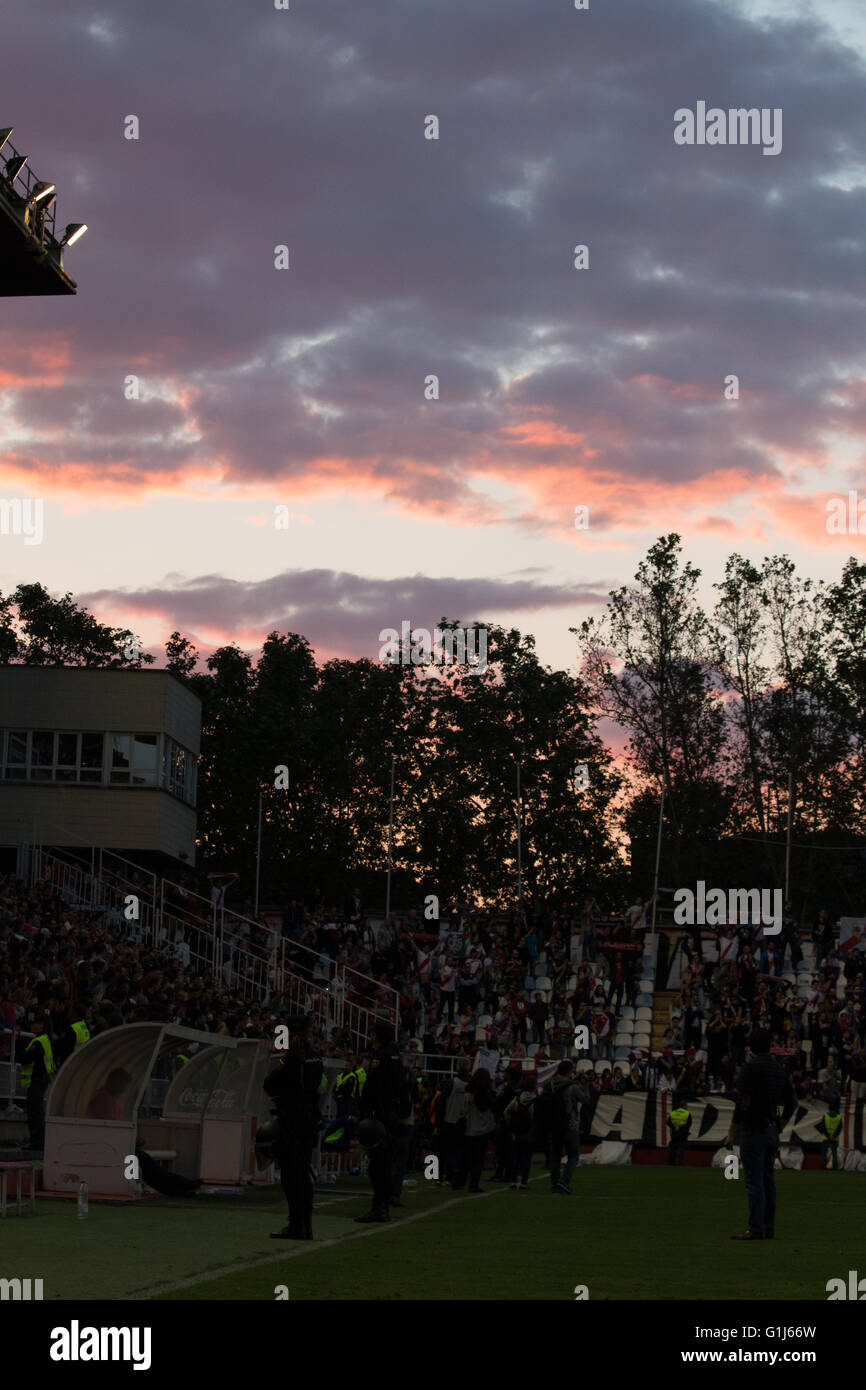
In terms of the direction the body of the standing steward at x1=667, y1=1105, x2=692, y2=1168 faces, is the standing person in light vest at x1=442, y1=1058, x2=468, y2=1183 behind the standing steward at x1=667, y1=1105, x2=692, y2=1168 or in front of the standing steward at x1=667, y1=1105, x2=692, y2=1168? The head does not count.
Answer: behind

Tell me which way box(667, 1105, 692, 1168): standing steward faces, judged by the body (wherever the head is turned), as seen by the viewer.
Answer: away from the camera

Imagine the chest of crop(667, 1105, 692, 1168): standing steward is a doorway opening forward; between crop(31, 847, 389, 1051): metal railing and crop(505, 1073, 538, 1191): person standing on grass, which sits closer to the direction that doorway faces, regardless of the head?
the metal railing

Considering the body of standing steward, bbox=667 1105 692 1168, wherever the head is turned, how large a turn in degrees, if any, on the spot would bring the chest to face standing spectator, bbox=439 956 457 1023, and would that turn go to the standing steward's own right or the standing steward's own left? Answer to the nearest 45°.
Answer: approximately 45° to the standing steward's own left

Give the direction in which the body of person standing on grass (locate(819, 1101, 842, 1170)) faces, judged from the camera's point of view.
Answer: away from the camera

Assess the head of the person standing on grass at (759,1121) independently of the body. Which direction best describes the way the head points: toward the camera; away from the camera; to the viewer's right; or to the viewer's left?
away from the camera

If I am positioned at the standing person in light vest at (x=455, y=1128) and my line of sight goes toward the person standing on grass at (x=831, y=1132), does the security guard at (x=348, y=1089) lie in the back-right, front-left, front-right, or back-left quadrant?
back-left

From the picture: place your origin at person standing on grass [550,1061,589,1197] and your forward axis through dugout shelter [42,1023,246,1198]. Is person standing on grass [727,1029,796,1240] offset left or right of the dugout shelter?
left

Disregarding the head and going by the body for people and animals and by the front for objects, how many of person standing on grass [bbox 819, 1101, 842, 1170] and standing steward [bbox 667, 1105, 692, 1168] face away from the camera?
2
